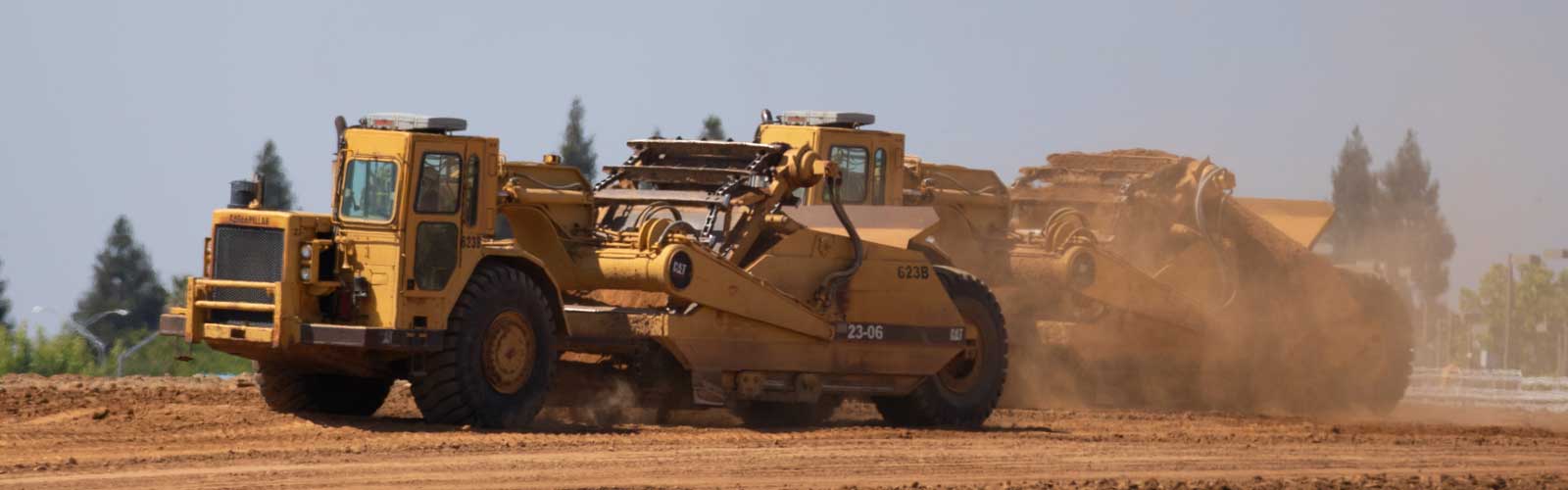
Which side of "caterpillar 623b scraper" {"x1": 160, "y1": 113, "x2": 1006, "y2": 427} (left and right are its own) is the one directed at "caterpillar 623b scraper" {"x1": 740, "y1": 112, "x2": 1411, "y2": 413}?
back

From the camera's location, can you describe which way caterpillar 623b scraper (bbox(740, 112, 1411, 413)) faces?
facing the viewer and to the left of the viewer

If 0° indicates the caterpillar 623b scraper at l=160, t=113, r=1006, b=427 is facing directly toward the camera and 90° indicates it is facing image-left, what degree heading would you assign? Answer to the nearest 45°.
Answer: approximately 45°

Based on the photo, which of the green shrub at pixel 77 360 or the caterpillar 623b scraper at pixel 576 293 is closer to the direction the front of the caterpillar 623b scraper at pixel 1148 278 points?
the caterpillar 623b scraper

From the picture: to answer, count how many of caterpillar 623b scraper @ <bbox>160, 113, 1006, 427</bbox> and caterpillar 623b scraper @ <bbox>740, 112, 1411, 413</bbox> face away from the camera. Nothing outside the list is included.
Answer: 0
